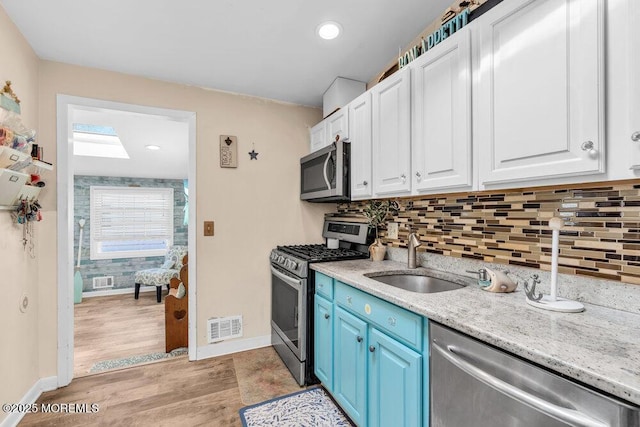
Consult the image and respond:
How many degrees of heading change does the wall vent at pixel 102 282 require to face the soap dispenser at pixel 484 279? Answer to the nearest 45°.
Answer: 0° — it already faces it

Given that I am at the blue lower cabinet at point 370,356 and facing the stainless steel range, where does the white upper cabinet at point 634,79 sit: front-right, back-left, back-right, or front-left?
back-right

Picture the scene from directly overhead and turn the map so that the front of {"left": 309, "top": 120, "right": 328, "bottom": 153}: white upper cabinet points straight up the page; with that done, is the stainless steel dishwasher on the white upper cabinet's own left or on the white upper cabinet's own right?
on the white upper cabinet's own left

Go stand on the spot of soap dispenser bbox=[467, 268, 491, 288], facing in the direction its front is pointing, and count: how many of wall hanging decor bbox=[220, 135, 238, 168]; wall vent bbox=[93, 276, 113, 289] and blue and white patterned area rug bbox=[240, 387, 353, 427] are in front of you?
3

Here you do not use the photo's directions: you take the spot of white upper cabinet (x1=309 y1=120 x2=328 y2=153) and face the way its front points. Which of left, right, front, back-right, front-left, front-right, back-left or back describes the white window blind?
right

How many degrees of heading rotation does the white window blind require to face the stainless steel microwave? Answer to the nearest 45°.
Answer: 0° — it already faces it

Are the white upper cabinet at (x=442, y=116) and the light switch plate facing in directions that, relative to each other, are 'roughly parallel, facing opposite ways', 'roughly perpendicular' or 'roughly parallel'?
roughly perpendicular

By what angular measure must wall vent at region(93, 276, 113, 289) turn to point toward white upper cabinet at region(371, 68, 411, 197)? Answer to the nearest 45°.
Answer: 0° — it already faces it

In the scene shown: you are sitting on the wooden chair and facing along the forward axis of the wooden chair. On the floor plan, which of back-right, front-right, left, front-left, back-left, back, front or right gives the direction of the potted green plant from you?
back-left

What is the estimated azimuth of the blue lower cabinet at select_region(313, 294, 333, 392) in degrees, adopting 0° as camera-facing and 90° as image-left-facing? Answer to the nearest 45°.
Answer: approximately 45°

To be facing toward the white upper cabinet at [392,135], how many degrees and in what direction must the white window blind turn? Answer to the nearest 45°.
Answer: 0° — it already faces it
